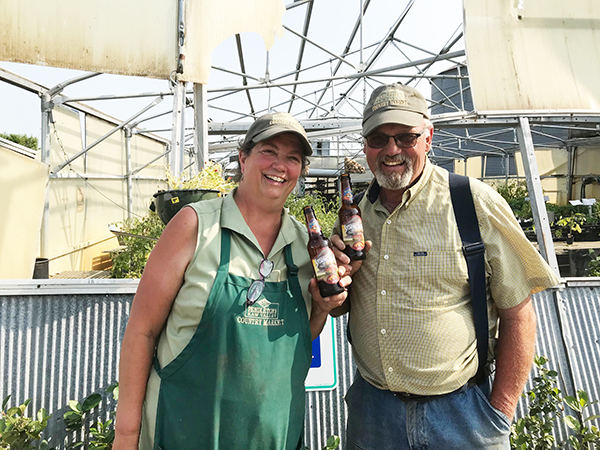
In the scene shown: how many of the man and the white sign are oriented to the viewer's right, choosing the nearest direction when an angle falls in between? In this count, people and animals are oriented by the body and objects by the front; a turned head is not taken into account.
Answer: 0

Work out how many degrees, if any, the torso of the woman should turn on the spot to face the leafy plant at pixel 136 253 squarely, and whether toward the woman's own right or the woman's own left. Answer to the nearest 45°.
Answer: approximately 135° to the woman's own left

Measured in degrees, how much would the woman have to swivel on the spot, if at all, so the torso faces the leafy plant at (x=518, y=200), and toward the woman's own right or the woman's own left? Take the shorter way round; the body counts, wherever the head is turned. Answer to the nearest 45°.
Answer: approximately 90° to the woman's own left

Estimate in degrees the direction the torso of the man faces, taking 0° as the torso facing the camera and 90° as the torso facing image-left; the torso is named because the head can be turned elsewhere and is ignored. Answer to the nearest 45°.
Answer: approximately 45°

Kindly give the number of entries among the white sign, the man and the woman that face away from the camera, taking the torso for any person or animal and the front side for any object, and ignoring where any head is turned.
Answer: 0

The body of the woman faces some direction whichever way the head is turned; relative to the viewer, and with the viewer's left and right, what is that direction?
facing the viewer and to the right of the viewer

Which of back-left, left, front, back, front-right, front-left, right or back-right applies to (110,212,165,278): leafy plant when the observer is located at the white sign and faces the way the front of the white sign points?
back-right

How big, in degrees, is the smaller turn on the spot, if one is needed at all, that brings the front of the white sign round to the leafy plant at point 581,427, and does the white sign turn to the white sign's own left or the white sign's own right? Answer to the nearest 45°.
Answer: approximately 90° to the white sign's own left

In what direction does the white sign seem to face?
toward the camera
